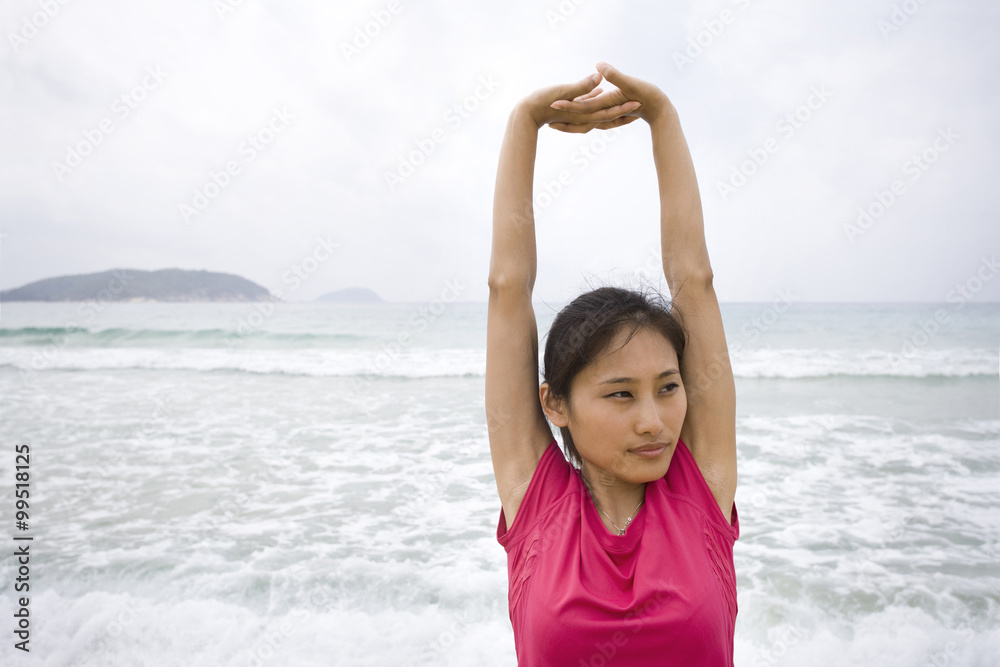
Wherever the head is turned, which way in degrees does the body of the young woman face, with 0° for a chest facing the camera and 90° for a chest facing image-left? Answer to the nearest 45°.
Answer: approximately 0°

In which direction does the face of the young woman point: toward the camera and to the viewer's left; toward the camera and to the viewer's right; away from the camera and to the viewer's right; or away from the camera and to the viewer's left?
toward the camera and to the viewer's right
